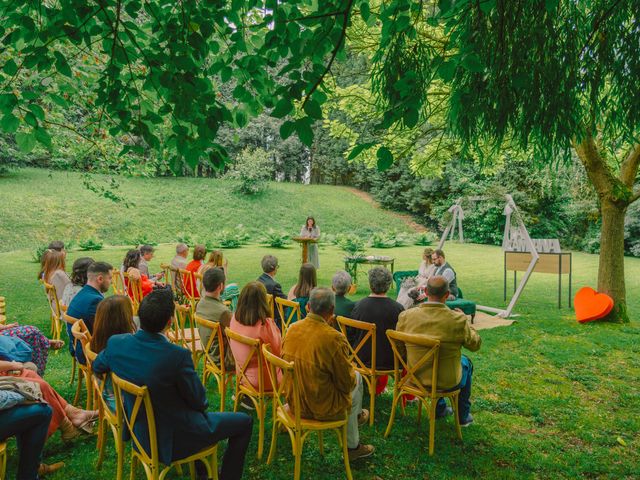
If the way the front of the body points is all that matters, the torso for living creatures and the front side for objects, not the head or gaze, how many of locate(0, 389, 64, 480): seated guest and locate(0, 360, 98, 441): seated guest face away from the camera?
0

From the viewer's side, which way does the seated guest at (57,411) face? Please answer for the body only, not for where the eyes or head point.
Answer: to the viewer's right

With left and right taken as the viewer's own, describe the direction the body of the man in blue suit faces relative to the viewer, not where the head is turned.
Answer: facing away from the viewer and to the right of the viewer

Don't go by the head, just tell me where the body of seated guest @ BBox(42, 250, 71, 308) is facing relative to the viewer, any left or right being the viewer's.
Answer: facing away from the viewer and to the right of the viewer

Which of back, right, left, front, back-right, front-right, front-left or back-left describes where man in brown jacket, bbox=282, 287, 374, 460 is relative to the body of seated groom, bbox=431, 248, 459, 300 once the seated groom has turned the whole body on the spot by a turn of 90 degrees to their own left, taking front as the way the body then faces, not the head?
front

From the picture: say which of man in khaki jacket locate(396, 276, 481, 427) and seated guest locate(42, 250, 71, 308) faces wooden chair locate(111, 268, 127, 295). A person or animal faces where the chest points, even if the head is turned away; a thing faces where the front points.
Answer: the seated guest

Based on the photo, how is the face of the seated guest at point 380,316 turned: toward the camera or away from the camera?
away from the camera

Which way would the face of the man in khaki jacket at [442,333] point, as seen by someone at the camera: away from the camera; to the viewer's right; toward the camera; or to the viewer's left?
away from the camera

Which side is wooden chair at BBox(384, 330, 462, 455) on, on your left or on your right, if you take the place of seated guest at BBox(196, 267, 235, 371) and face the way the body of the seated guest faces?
on your right

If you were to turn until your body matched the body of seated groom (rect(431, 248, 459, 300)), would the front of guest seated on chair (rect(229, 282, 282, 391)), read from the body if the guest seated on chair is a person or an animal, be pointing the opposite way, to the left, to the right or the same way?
to the right

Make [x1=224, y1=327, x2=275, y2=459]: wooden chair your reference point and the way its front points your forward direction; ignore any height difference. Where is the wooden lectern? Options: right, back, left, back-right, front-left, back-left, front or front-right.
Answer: front-left

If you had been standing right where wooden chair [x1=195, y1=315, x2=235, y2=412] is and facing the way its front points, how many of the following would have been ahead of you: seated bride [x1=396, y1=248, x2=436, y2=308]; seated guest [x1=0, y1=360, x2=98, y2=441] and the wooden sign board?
2

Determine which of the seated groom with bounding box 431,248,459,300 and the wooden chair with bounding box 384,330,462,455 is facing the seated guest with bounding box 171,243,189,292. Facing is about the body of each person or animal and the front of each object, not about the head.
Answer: the seated groom with bounding box 431,248,459,300

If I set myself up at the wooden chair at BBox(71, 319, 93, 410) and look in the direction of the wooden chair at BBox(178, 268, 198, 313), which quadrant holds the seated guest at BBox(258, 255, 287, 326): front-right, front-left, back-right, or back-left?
front-right

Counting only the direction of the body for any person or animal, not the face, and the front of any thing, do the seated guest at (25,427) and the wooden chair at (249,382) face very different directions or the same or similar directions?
same or similar directions

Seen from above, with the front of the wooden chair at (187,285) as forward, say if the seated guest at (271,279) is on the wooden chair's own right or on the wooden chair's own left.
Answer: on the wooden chair's own right

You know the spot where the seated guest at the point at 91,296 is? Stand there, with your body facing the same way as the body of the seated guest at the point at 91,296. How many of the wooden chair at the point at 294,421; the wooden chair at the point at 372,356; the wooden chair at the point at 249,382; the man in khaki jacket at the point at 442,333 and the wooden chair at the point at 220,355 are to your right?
5

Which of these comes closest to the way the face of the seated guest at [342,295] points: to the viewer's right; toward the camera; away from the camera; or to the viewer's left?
away from the camera

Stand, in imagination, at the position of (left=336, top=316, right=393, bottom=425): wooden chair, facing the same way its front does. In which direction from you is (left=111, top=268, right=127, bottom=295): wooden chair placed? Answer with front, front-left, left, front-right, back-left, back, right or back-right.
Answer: left

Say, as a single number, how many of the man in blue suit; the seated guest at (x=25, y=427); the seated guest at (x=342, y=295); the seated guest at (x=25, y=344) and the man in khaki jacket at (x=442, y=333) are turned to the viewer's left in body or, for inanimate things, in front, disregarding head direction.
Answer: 0

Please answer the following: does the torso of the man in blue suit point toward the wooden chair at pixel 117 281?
no

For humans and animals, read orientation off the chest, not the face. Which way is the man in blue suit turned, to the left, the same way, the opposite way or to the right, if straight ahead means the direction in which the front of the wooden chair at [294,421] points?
the same way

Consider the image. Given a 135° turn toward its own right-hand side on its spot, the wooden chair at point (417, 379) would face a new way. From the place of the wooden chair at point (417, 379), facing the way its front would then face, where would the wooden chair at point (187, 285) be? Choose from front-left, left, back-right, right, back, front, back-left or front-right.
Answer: back-right

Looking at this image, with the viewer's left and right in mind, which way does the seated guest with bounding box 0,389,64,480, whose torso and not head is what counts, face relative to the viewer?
facing to the right of the viewer
